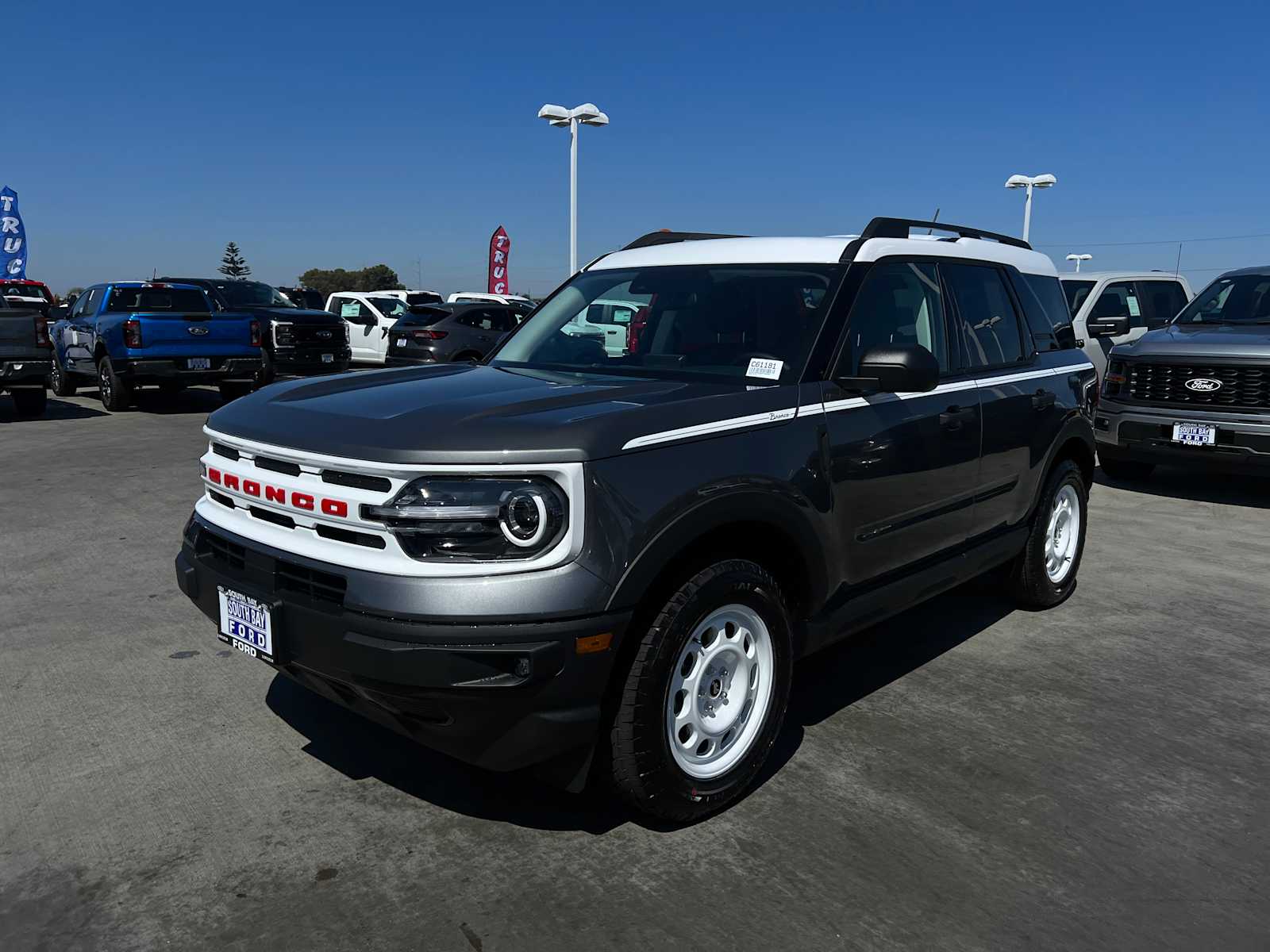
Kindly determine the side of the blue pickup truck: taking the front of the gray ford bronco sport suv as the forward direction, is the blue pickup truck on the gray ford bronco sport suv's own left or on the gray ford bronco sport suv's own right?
on the gray ford bronco sport suv's own right

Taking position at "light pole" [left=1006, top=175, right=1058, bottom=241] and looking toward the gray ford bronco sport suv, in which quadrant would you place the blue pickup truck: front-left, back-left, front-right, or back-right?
front-right

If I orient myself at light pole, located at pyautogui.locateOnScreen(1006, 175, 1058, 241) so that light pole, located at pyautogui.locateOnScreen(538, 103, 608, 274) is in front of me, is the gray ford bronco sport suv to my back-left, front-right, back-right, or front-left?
front-left

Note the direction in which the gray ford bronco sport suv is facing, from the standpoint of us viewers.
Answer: facing the viewer and to the left of the viewer

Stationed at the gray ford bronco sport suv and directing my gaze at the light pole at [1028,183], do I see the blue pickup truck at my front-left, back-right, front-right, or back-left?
front-left

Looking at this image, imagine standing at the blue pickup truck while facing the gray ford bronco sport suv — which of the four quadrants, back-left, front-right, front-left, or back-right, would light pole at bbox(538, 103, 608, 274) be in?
back-left

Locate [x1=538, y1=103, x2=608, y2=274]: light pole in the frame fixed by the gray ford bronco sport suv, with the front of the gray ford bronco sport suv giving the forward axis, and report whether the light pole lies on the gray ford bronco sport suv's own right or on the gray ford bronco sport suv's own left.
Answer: on the gray ford bronco sport suv's own right

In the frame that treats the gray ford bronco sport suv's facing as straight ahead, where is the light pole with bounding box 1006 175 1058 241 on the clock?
The light pole is roughly at 5 o'clock from the gray ford bronco sport suv.
